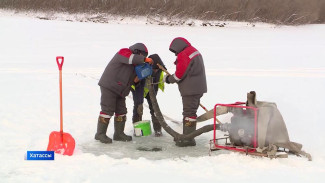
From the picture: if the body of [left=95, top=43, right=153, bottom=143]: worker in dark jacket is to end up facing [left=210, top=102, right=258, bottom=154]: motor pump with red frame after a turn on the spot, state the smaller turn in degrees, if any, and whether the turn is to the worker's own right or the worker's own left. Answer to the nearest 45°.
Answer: approximately 45° to the worker's own right

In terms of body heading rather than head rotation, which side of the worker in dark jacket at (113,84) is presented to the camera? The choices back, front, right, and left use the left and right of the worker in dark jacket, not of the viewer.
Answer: right

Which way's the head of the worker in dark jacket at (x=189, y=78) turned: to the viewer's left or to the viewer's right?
to the viewer's left

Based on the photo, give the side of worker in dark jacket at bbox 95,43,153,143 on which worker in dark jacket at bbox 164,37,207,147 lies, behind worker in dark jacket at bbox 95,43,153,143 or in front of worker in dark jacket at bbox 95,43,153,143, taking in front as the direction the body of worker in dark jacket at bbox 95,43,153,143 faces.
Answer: in front

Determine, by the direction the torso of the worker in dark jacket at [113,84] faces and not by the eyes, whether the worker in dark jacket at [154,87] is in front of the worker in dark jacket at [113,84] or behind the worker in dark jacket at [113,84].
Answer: in front
